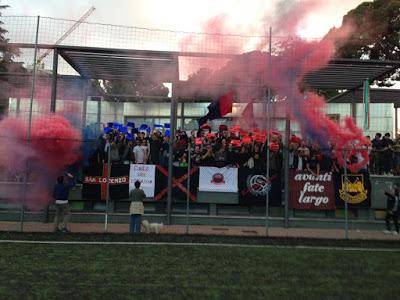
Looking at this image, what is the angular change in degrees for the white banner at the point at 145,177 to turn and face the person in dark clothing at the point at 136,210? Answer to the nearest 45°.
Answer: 0° — it already faces them

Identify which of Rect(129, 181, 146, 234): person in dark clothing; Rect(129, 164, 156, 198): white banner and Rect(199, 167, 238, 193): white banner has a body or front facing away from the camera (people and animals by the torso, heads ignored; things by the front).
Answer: the person in dark clothing

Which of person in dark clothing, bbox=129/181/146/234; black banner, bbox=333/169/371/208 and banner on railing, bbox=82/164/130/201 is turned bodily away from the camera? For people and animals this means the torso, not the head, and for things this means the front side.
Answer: the person in dark clothing

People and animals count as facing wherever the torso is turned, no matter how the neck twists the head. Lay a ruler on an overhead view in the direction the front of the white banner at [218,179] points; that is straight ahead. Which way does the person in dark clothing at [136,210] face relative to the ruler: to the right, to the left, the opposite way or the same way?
the opposite way

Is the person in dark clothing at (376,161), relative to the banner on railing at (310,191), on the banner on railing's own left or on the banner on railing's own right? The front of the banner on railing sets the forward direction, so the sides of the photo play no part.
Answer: on the banner on railing's own left

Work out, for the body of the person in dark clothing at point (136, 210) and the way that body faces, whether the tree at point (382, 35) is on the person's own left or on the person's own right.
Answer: on the person's own right

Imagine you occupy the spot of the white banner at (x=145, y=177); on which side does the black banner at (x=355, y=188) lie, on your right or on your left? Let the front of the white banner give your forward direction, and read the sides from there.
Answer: on your left

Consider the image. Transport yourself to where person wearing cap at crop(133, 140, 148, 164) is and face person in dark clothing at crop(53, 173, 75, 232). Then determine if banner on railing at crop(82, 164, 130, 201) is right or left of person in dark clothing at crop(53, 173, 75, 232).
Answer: right

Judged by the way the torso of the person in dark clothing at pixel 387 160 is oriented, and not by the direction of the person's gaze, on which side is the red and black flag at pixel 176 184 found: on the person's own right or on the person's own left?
on the person's own right

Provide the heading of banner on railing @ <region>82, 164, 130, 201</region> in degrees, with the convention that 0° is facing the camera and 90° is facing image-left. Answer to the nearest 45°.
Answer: approximately 0°
